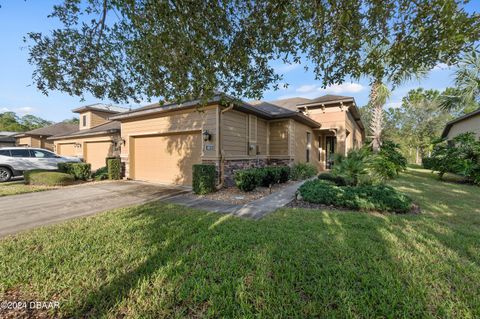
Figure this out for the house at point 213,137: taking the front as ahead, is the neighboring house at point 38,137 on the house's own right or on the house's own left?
on the house's own right

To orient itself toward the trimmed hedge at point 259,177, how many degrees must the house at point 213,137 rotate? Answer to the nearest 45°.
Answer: approximately 90° to its left

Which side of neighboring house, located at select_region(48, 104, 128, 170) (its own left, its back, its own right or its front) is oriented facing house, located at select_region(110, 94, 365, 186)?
left

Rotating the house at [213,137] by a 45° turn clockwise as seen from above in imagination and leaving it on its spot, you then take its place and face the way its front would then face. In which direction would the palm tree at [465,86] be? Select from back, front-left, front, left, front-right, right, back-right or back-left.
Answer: back

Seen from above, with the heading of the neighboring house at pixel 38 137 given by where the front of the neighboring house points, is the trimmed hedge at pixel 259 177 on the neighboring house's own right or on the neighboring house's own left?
on the neighboring house's own left

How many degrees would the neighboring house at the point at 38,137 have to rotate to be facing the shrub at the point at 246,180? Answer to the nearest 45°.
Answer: approximately 45° to its left

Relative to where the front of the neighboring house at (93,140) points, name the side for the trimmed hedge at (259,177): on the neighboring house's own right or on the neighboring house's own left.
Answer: on the neighboring house's own left

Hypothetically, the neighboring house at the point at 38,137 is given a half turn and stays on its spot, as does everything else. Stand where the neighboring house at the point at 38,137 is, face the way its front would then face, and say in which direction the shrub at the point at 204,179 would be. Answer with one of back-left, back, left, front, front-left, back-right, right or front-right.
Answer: back-right

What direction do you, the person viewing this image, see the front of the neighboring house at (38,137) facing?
facing the viewer and to the left of the viewer

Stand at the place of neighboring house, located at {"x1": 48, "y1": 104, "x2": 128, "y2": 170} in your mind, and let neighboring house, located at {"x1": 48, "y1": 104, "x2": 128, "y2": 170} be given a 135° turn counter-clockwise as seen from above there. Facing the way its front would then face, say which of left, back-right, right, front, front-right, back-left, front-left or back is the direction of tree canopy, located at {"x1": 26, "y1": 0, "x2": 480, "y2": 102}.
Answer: right

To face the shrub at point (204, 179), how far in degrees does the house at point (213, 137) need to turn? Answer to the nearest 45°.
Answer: approximately 45° to its left

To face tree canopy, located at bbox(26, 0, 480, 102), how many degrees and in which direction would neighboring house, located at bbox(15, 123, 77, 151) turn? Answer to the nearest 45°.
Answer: approximately 45° to its left

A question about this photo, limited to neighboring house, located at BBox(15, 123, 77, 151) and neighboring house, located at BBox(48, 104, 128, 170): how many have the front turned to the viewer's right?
0

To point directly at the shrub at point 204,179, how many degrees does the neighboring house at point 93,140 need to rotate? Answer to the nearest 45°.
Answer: approximately 45° to its left

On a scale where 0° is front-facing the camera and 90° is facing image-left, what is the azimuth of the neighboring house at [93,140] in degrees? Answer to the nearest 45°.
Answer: approximately 45°
